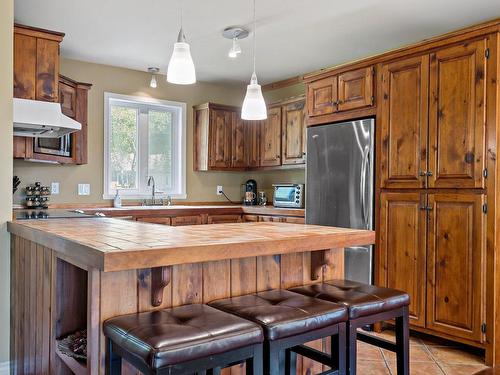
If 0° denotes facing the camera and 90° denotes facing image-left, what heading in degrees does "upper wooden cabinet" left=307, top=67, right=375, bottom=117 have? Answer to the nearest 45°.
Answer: approximately 45°

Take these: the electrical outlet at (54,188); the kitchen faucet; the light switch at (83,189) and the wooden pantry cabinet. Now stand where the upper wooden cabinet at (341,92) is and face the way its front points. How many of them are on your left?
1

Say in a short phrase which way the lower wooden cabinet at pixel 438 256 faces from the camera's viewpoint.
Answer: facing the viewer and to the left of the viewer

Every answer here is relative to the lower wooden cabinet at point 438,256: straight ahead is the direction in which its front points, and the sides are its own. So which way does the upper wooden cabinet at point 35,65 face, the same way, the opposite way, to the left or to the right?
the opposite way

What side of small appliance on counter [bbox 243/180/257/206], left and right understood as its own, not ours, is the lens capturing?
front

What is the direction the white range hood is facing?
to the viewer's right

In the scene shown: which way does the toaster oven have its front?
toward the camera

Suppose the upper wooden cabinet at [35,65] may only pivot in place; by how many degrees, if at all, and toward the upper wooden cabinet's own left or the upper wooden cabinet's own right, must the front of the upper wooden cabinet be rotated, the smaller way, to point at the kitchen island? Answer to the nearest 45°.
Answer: approximately 90° to the upper wooden cabinet's own right

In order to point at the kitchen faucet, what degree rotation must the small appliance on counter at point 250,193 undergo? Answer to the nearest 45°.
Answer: approximately 45° to its right

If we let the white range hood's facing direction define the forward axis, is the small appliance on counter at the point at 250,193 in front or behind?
in front

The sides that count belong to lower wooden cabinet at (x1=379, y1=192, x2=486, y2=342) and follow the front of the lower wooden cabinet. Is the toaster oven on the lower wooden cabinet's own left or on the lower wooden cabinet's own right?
on the lower wooden cabinet's own right

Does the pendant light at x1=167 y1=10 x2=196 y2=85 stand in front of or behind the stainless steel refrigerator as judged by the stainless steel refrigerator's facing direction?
in front

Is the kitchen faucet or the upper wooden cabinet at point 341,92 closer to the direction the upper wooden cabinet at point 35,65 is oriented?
the upper wooden cabinet

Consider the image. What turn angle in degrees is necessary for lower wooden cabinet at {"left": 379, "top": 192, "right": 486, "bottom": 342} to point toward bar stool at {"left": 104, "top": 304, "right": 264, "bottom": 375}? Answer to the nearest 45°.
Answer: approximately 45° to its left

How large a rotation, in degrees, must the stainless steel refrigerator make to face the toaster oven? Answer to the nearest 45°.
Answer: approximately 90° to its right

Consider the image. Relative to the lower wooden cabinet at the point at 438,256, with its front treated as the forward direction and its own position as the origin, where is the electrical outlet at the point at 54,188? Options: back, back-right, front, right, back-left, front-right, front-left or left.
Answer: front-right

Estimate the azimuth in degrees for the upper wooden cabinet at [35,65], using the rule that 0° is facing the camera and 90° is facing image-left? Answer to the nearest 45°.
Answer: approximately 270°

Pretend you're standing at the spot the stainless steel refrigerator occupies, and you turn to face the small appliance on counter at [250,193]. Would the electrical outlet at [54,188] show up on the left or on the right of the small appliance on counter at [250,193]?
left
